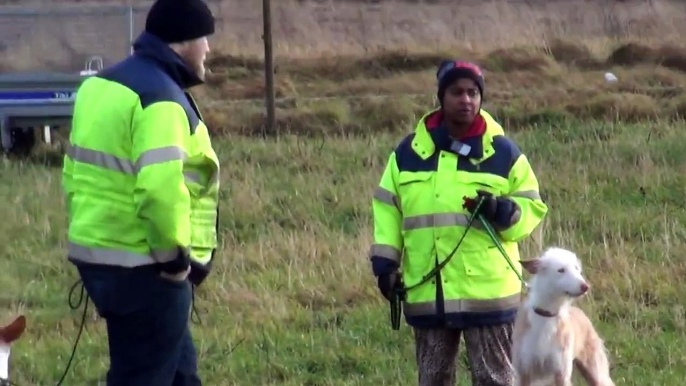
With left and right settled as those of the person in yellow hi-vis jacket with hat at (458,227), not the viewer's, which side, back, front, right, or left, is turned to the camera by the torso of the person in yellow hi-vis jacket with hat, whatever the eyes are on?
front

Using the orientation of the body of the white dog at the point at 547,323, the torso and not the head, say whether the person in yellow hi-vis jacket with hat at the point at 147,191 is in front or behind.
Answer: in front

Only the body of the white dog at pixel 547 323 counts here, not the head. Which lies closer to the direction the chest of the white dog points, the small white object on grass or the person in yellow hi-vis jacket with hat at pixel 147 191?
the person in yellow hi-vis jacket with hat

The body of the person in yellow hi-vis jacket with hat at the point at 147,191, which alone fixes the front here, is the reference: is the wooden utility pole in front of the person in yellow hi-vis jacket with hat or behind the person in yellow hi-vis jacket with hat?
in front

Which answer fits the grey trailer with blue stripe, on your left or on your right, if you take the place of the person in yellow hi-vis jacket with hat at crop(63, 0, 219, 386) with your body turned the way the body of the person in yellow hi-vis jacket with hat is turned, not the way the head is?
on your left

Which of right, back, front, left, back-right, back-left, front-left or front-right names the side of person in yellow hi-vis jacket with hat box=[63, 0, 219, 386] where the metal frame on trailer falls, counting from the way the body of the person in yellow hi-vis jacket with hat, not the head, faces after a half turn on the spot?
back-right

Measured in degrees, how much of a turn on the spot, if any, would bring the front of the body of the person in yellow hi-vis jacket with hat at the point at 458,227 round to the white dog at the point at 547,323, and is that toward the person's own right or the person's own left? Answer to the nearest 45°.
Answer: approximately 90° to the person's own left

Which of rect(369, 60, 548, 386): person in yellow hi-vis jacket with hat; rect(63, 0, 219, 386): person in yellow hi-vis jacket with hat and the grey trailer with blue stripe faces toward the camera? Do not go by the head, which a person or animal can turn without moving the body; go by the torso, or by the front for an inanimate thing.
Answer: rect(369, 60, 548, 386): person in yellow hi-vis jacket with hat

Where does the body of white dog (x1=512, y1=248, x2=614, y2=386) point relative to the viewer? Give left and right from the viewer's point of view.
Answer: facing the viewer and to the left of the viewer
